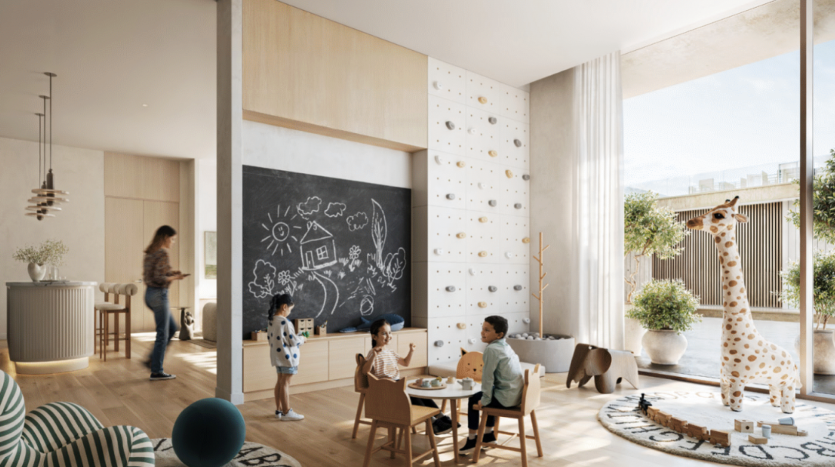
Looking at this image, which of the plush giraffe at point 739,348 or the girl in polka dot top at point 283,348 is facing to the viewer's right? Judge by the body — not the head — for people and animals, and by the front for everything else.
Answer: the girl in polka dot top

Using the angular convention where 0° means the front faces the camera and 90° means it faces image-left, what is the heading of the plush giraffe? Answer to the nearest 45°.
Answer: approximately 90°

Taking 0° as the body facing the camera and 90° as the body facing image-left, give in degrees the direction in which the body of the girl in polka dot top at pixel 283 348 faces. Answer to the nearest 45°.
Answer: approximately 270°

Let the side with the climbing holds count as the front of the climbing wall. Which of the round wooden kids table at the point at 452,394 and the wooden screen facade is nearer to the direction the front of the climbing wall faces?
the round wooden kids table

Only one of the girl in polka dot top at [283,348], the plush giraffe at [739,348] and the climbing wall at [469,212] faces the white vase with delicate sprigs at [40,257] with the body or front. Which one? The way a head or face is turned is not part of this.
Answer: the plush giraffe

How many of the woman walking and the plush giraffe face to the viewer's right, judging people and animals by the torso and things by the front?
1

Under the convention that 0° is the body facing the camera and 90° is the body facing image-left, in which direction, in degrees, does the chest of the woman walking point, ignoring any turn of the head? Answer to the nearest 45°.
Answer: approximately 270°

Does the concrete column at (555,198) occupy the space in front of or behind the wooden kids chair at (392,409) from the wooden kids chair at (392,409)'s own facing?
in front

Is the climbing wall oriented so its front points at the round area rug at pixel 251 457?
no

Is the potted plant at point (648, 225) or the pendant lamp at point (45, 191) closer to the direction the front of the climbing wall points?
the potted plant

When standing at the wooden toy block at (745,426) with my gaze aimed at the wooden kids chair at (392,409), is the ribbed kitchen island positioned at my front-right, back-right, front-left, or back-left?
front-right

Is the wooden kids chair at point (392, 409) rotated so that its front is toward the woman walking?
no

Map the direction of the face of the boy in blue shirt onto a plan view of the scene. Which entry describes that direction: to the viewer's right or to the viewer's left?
to the viewer's left

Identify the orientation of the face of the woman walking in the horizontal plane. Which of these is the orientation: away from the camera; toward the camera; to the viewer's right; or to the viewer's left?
to the viewer's right

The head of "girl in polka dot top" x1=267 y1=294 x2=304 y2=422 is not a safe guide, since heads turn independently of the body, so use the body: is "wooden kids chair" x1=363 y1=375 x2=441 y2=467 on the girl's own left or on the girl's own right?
on the girl's own right

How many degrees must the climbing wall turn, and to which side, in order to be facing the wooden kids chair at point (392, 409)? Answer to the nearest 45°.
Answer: approximately 45° to its right

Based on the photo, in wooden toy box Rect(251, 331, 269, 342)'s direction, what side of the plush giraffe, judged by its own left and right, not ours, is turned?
front
